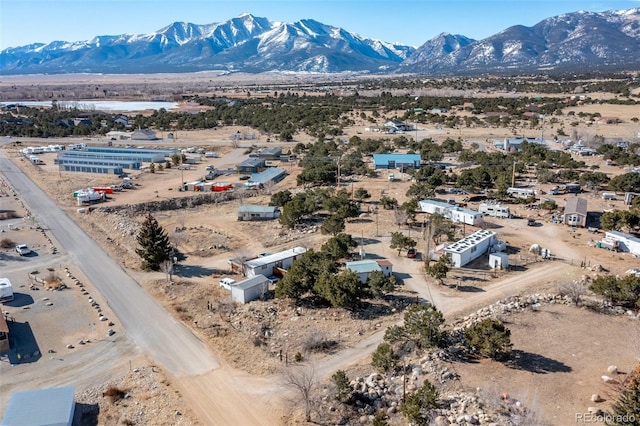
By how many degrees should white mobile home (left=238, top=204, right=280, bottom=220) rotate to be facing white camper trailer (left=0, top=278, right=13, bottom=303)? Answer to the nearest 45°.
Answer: approximately 45° to its right

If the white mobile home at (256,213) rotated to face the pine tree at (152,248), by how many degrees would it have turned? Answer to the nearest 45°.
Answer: approximately 45° to its right

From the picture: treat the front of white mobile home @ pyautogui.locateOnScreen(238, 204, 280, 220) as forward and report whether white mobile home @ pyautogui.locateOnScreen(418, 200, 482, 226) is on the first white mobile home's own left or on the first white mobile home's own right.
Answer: on the first white mobile home's own left

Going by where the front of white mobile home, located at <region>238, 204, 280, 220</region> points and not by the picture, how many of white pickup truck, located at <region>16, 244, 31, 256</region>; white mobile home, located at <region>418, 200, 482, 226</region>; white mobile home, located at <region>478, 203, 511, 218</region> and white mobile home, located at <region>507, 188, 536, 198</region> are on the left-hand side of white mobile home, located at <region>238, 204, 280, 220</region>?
3

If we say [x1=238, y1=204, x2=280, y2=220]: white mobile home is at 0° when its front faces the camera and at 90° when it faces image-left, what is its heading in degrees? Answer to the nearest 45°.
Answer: approximately 0°

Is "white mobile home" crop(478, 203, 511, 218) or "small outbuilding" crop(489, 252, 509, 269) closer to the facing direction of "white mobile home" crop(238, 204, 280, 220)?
the small outbuilding

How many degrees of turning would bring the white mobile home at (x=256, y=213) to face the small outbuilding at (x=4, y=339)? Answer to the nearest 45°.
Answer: approximately 45° to its right

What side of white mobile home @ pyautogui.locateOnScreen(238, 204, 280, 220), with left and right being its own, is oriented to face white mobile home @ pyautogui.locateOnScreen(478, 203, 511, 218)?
left

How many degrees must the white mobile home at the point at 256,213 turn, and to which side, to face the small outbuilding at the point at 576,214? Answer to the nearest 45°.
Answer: approximately 90° to its left
